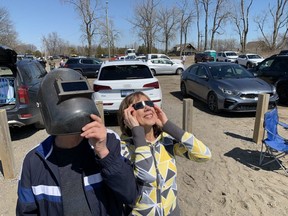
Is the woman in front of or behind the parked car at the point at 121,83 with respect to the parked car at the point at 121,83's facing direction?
behind

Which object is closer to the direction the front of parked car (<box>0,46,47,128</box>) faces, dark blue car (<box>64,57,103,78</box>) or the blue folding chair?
the dark blue car

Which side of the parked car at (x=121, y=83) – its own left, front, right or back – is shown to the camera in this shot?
back

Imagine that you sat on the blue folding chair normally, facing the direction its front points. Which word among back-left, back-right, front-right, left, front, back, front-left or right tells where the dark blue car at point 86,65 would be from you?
back

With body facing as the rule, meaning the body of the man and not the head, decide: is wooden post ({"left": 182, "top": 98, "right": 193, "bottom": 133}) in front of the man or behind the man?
behind

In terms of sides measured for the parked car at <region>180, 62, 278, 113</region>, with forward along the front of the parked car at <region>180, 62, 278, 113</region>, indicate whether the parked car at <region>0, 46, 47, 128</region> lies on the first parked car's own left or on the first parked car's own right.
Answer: on the first parked car's own right

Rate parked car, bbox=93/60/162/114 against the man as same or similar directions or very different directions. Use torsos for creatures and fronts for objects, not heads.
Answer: very different directions

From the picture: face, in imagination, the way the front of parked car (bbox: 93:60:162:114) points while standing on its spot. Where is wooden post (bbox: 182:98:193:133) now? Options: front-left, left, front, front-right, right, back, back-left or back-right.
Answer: back-right

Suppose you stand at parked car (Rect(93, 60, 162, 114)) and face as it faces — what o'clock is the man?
The man is roughly at 6 o'clock from the parked car.

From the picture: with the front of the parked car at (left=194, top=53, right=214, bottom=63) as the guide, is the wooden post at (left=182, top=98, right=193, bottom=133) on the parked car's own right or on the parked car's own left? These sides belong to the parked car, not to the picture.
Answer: on the parked car's own right

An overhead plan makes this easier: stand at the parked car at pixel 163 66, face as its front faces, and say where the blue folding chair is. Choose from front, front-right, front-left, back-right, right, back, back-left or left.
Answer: right
